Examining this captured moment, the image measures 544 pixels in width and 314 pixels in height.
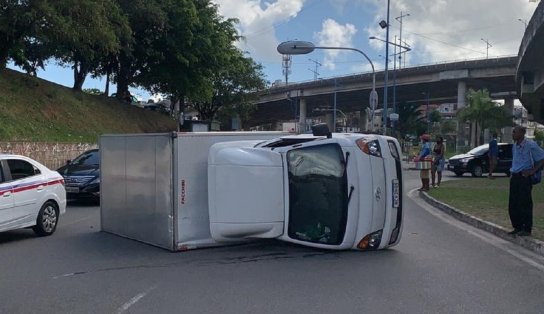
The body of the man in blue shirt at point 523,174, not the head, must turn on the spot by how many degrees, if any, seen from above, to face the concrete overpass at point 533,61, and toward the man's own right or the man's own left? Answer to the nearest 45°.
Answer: approximately 135° to the man's own right

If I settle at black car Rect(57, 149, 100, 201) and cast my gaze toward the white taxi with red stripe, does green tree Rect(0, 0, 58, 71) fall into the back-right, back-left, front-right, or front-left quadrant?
back-right

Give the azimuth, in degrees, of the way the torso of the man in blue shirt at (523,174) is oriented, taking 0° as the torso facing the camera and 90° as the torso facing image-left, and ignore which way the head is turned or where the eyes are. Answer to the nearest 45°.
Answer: approximately 45°

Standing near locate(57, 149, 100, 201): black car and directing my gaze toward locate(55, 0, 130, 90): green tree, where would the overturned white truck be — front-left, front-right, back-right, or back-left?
back-right

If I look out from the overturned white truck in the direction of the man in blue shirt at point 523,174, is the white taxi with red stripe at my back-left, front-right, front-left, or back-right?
back-left

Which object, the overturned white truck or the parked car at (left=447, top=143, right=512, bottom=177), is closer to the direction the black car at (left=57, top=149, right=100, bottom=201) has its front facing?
the overturned white truck
